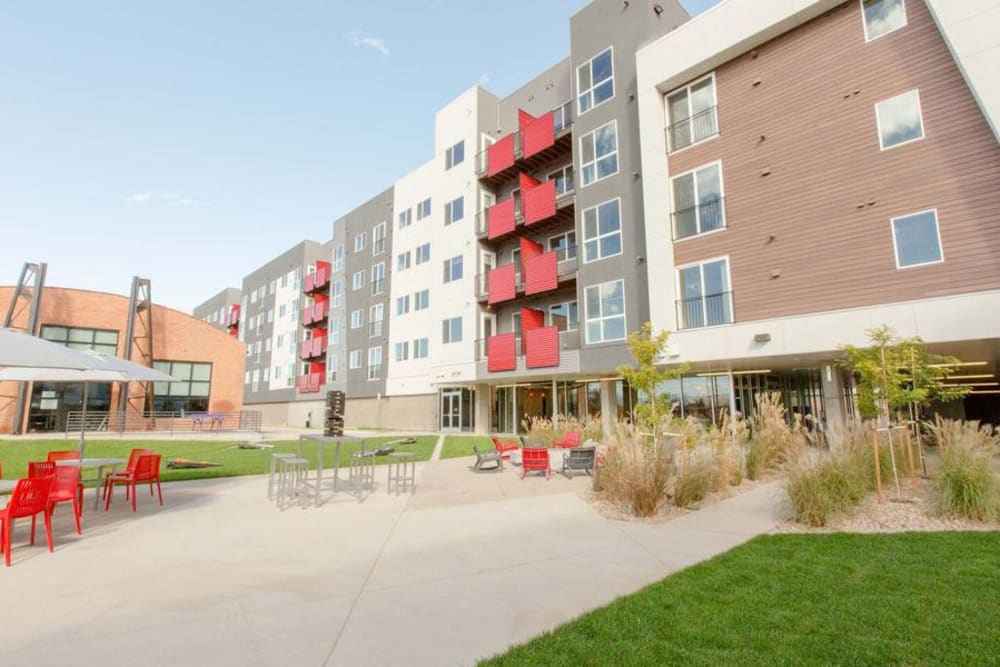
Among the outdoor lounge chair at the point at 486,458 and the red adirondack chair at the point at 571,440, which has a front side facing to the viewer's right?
the outdoor lounge chair

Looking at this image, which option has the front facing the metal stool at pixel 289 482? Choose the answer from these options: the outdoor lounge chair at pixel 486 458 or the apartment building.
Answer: the apartment building

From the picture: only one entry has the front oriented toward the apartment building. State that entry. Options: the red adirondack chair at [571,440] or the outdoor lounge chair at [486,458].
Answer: the outdoor lounge chair

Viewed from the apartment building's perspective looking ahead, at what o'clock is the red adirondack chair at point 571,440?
The red adirondack chair is roughly at 1 o'clock from the apartment building.

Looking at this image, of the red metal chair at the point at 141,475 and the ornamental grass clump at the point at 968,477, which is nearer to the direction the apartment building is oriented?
the red metal chair

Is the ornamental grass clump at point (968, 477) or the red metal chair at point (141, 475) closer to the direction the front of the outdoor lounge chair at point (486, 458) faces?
the ornamental grass clump

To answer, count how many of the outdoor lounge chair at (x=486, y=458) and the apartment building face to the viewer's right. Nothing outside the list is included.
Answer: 1

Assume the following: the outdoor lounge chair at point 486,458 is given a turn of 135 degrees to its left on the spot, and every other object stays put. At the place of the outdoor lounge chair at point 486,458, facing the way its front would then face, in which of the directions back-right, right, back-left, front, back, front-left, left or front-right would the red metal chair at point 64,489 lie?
left

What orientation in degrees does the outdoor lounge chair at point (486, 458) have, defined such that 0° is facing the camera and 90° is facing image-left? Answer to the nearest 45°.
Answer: approximately 270°

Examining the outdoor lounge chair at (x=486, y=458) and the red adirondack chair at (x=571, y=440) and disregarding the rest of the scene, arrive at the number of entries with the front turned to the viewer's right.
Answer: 1
